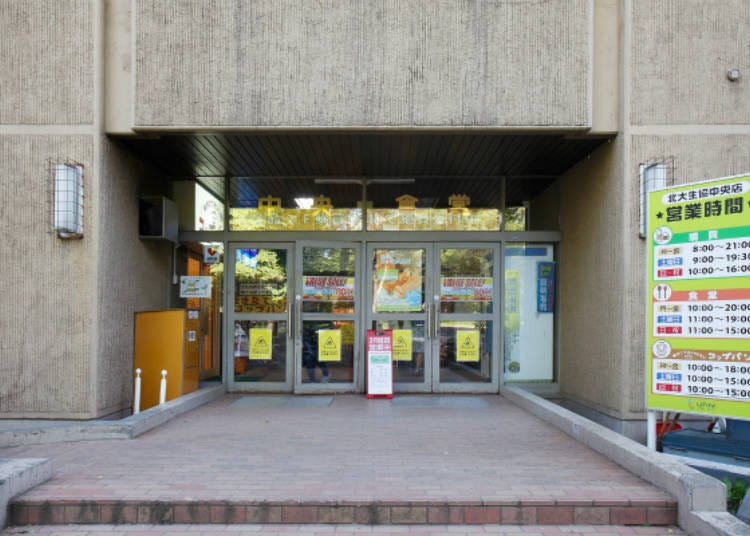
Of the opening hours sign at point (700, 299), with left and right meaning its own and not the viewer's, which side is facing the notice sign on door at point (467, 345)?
right

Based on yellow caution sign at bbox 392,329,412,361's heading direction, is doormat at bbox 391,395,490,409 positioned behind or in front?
in front

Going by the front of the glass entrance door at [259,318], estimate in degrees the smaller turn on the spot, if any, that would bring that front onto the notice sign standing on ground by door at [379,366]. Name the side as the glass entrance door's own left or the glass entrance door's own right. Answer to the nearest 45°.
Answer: approximately 45° to the glass entrance door's own left

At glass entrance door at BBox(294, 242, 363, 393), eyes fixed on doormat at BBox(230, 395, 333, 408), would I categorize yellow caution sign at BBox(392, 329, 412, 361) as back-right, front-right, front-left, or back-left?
back-left

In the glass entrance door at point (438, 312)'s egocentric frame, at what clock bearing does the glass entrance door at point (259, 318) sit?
the glass entrance door at point (259, 318) is roughly at 3 o'clock from the glass entrance door at point (438, 312).

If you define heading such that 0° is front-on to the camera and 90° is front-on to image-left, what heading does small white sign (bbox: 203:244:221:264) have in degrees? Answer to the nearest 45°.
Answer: approximately 0°

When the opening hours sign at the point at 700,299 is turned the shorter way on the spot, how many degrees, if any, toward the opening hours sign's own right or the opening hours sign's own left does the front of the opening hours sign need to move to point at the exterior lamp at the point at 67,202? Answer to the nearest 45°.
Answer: approximately 45° to the opening hours sign's own right

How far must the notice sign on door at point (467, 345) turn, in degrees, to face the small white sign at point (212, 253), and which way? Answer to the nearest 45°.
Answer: approximately 90° to its right

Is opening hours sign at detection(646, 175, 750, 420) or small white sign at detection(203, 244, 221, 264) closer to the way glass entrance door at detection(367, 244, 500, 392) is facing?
the opening hours sign

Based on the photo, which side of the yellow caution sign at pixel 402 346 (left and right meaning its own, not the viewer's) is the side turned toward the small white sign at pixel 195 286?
right

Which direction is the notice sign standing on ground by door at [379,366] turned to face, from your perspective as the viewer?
facing the viewer
